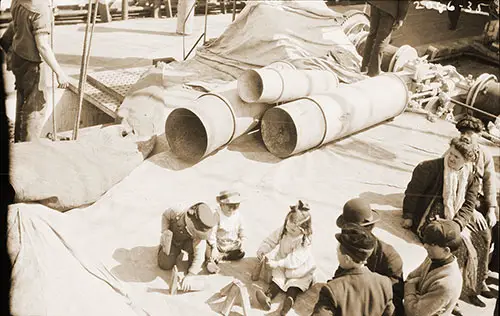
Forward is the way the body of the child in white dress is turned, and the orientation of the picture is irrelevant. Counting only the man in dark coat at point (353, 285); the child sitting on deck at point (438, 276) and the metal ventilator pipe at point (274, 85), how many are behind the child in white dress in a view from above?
1

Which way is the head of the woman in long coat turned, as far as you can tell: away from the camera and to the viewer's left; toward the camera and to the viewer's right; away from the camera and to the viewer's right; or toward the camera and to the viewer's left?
toward the camera and to the viewer's left

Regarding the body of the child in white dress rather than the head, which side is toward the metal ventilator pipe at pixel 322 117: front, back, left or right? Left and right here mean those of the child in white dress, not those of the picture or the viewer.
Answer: back

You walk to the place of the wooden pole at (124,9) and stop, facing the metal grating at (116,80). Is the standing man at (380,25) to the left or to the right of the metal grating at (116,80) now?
left

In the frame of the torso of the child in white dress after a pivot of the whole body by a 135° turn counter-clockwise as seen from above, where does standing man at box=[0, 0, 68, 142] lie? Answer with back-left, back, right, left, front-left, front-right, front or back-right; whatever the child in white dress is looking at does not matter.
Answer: left

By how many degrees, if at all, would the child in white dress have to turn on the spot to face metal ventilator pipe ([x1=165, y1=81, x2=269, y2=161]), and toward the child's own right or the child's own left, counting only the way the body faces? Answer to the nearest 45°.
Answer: approximately 180°

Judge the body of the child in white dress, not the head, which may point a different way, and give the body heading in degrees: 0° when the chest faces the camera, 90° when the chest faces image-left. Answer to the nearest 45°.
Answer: approximately 0°

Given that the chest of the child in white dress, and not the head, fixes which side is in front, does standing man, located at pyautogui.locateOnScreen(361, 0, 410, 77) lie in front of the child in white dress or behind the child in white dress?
behind

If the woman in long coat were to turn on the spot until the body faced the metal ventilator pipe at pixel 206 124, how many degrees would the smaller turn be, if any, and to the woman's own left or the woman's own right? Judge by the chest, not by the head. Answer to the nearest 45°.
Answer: approximately 135° to the woman's own right
